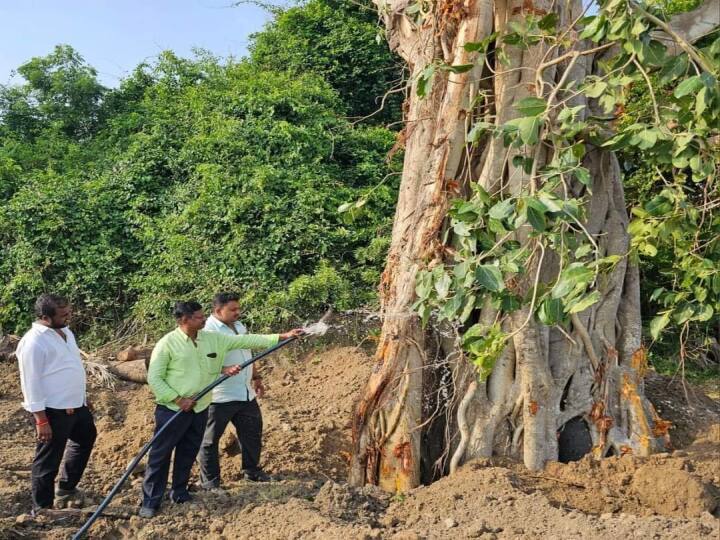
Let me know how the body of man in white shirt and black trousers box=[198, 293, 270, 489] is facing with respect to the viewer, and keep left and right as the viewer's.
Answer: facing the viewer and to the right of the viewer

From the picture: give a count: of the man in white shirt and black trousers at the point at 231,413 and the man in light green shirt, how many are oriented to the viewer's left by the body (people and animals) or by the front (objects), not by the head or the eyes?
0

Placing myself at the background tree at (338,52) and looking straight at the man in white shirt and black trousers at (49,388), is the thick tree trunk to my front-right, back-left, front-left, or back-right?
front-left

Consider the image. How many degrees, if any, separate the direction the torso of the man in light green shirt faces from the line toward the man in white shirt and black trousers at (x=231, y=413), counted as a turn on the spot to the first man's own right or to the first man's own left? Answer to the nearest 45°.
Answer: approximately 90° to the first man's own left

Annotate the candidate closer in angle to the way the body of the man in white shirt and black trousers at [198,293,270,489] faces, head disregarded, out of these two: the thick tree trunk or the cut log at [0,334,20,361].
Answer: the thick tree trunk

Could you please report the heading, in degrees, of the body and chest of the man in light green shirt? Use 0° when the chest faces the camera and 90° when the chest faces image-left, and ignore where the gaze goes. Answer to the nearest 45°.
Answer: approximately 315°

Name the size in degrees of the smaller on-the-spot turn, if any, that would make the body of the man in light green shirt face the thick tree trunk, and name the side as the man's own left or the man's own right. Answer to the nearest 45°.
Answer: approximately 45° to the man's own left

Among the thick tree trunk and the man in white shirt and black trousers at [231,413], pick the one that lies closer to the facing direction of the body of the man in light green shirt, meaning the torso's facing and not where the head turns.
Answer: the thick tree trunk

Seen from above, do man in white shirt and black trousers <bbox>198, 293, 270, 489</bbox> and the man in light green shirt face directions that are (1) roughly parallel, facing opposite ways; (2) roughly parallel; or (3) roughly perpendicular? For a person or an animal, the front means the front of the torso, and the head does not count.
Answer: roughly parallel

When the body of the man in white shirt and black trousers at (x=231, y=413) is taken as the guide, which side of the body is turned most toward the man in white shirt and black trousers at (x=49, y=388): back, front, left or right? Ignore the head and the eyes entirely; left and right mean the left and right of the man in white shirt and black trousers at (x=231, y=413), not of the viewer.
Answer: right

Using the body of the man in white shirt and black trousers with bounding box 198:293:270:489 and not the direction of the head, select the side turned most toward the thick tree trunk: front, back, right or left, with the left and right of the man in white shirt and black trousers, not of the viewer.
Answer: front

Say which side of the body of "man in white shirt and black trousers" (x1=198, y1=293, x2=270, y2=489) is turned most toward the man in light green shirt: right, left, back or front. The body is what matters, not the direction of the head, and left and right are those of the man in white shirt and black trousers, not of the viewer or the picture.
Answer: right

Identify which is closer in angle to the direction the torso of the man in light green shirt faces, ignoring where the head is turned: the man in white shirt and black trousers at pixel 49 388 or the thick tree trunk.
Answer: the thick tree trunk

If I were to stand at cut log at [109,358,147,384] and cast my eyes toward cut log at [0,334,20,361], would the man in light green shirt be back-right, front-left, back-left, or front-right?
back-left

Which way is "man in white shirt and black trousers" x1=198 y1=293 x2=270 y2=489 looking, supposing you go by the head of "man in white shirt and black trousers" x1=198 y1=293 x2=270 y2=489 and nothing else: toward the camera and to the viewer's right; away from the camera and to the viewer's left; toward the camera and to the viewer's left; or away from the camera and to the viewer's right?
toward the camera and to the viewer's right
